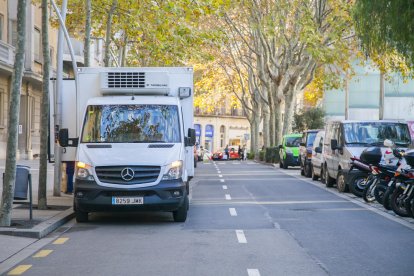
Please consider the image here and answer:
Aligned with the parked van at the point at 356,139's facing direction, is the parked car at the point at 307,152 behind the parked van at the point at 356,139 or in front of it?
behind

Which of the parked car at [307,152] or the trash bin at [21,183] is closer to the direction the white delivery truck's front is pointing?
the trash bin

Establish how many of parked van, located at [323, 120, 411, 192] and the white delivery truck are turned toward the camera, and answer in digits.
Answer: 2

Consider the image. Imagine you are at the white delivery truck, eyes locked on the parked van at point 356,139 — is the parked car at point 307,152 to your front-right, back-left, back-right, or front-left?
front-left

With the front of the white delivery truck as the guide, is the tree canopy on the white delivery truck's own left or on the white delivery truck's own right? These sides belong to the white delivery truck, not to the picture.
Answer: on the white delivery truck's own left

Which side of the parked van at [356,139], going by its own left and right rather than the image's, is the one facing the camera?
front

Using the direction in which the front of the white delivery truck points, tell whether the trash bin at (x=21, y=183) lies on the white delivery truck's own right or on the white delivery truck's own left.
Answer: on the white delivery truck's own right

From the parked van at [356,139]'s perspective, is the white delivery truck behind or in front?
in front

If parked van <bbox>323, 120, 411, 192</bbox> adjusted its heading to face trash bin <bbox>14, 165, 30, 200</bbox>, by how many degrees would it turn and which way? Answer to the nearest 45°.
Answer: approximately 45° to its right

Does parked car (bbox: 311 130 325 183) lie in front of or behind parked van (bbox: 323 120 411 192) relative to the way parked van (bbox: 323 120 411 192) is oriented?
behind
